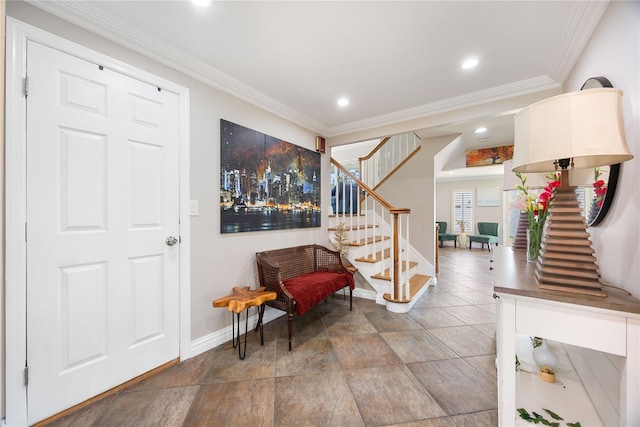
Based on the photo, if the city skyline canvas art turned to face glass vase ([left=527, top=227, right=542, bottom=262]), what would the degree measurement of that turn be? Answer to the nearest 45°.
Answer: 0° — it already faces it

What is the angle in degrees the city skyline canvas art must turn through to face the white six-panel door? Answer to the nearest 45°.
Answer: approximately 90° to its right

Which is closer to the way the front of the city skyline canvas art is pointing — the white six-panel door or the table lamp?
the table lamp

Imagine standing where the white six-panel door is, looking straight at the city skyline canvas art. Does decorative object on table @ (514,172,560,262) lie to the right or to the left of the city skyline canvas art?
right

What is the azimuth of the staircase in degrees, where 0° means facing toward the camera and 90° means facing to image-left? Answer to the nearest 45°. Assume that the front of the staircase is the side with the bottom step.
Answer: approximately 315°
